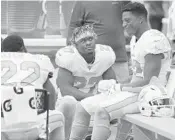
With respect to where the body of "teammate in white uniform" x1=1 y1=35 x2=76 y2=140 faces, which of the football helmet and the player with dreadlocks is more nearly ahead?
the player with dreadlocks

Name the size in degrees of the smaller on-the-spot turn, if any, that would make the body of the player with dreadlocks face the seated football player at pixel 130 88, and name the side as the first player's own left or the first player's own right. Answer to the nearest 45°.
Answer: approximately 45° to the first player's own left

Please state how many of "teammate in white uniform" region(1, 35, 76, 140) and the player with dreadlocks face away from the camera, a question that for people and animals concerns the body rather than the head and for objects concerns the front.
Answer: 1

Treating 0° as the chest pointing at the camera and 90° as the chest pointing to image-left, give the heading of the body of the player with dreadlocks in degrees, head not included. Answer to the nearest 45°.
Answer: approximately 0°

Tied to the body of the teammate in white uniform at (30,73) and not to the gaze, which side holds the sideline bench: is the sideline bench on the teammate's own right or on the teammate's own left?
on the teammate's own right

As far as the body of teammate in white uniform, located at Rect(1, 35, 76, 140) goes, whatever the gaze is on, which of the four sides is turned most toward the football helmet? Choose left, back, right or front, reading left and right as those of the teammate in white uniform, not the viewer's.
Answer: right

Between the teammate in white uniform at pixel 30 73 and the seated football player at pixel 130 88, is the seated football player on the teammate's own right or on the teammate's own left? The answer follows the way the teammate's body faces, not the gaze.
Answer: on the teammate's own right

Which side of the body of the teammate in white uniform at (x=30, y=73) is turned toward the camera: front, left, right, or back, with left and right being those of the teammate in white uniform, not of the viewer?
back

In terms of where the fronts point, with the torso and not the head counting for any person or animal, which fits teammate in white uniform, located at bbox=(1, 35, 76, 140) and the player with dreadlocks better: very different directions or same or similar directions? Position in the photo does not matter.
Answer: very different directions

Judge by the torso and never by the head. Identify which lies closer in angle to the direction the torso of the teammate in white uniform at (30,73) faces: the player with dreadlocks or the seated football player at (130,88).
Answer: the player with dreadlocks

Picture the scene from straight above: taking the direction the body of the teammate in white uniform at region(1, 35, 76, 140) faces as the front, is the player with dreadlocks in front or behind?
in front
